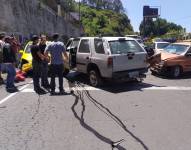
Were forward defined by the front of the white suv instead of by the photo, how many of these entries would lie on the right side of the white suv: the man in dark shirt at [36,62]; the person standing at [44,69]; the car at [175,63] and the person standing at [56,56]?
1

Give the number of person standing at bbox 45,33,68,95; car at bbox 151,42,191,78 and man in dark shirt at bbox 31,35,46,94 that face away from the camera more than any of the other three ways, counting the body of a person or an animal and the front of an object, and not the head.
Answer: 1

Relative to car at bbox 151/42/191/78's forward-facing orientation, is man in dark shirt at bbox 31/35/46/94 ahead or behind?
ahead

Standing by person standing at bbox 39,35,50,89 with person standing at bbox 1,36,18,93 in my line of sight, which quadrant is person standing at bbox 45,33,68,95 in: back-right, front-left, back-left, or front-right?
back-left

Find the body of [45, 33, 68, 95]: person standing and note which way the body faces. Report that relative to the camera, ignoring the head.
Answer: away from the camera

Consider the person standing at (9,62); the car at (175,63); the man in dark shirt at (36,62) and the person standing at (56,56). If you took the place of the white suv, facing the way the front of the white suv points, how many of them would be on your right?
1

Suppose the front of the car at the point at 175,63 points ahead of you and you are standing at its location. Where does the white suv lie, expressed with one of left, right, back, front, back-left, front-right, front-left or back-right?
front

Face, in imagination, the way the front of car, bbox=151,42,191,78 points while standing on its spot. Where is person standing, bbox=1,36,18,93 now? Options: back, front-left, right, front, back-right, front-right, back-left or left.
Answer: front

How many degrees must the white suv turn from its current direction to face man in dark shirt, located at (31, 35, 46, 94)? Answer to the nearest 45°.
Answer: approximately 45° to its left

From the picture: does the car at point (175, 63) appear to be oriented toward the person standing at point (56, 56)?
yes

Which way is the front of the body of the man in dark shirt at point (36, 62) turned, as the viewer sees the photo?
to the viewer's right

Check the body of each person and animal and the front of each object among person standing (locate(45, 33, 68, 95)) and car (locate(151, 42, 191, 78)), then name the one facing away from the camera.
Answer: the person standing

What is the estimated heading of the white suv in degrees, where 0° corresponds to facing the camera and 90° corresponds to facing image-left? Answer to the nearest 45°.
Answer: approximately 135°
